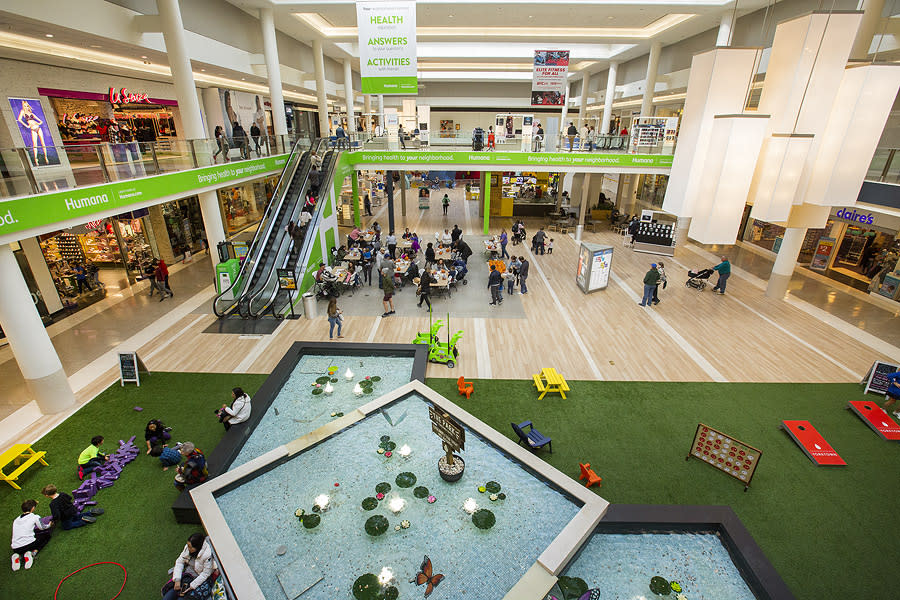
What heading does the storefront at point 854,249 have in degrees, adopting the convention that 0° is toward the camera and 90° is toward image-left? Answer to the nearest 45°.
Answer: approximately 45°

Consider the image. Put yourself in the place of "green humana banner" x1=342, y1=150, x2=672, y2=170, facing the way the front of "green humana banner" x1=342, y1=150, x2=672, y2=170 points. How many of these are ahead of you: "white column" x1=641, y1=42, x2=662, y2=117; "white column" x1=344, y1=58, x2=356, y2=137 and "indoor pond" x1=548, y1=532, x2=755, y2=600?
1

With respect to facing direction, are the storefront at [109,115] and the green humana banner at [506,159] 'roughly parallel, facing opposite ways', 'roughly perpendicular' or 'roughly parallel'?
roughly perpendicular

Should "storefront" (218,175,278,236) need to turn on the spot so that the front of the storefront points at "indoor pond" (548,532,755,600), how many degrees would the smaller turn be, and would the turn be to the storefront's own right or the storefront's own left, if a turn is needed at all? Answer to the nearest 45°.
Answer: approximately 45° to the storefront's own right

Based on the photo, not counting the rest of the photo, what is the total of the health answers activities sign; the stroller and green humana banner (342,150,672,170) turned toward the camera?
2

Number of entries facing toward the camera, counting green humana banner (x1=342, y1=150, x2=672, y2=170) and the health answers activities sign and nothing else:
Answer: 2

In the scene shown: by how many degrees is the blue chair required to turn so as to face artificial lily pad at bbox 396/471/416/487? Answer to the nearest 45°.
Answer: approximately 180°

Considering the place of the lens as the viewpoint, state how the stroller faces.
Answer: facing to the left of the viewer

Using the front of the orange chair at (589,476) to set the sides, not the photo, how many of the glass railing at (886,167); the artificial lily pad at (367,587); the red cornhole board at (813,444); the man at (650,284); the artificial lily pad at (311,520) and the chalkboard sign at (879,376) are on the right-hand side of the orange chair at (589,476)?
2

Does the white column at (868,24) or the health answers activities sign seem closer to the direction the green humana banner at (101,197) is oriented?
the white column

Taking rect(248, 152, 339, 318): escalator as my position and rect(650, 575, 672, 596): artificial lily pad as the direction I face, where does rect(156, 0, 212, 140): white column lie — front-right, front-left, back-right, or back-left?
back-right

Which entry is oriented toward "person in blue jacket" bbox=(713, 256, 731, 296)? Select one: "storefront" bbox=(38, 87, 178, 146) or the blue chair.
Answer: the storefront
